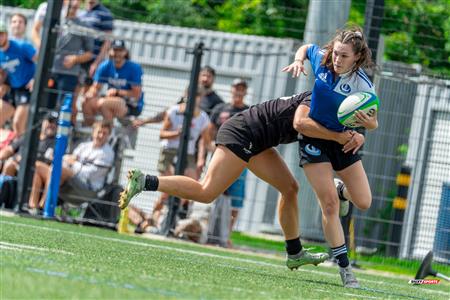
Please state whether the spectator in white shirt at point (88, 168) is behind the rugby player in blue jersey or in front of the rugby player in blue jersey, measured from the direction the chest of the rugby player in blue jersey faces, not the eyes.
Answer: behind

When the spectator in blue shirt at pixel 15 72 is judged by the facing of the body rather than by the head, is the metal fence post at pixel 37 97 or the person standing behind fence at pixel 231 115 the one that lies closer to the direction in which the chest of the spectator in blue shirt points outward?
the metal fence post

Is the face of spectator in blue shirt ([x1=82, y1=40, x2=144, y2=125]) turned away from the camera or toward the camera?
toward the camera

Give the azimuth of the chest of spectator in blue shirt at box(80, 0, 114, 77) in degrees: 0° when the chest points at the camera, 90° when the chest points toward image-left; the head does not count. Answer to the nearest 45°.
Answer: approximately 45°

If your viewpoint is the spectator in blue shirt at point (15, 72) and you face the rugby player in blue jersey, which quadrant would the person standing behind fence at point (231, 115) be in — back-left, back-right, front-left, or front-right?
front-left

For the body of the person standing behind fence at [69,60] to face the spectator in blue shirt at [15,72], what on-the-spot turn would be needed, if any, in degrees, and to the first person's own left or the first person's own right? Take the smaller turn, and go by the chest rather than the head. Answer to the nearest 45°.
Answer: approximately 135° to the first person's own right

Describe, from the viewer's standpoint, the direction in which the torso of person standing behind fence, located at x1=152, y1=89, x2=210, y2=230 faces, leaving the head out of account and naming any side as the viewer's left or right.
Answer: facing the viewer

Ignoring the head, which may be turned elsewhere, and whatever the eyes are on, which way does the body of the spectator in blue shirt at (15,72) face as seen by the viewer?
toward the camera

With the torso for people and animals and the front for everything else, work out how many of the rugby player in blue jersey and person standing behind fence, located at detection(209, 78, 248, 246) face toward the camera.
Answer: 2

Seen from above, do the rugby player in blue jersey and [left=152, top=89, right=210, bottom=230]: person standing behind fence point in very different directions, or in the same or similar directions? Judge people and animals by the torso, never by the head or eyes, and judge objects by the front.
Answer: same or similar directions

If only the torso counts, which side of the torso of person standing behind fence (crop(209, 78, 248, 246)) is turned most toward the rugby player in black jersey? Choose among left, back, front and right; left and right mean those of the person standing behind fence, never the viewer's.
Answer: front

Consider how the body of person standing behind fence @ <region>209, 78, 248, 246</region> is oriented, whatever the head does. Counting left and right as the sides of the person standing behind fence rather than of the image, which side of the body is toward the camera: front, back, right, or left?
front

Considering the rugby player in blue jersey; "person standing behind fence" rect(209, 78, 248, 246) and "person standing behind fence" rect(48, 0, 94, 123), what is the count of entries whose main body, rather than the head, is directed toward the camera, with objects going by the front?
3
